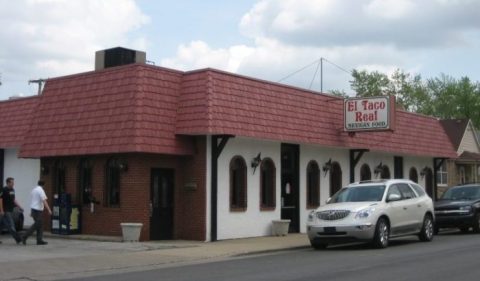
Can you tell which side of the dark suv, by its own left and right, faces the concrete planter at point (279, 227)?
front

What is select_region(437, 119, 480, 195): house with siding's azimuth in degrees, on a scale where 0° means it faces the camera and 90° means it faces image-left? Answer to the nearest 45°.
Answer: approximately 315°

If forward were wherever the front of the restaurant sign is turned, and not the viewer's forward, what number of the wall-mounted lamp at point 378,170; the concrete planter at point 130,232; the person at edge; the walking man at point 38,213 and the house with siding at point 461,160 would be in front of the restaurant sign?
3

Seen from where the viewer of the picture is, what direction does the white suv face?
facing the viewer and to the left of the viewer

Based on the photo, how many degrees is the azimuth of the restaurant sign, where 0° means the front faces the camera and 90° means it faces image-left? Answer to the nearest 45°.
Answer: approximately 45°

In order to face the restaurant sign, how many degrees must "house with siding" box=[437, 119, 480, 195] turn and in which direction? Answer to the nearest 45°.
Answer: approximately 45° to its right

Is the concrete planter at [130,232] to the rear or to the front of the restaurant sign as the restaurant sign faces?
to the front

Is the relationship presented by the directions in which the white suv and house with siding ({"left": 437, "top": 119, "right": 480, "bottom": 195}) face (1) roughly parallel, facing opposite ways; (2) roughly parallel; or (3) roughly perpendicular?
roughly perpendicular

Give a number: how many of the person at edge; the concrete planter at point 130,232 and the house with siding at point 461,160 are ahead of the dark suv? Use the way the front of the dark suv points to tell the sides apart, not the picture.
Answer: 2

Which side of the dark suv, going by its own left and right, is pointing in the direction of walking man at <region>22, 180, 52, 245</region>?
front
